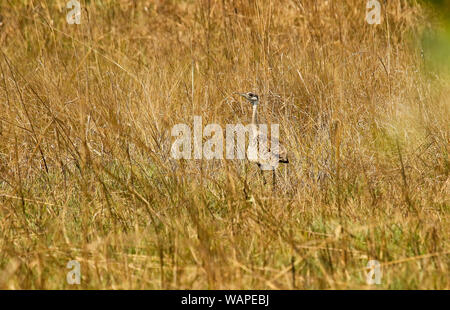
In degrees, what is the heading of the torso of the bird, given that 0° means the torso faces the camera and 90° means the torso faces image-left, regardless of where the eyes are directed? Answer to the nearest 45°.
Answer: approximately 90°
